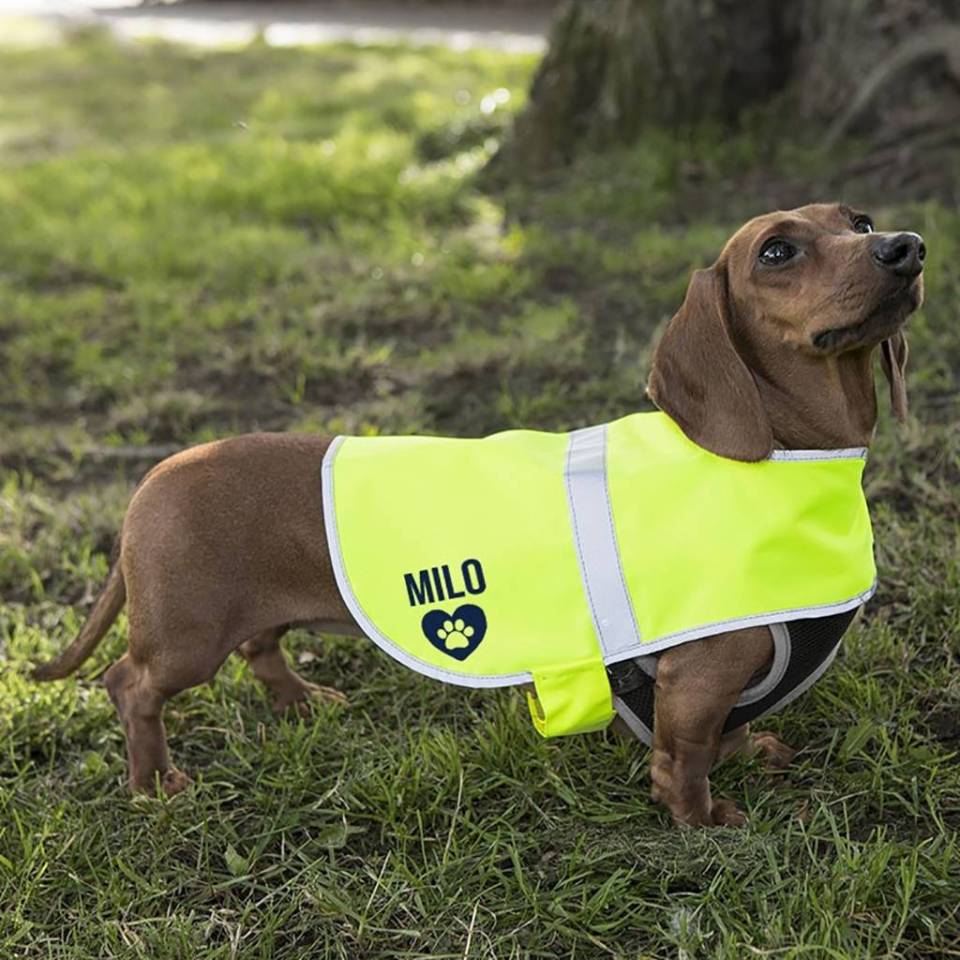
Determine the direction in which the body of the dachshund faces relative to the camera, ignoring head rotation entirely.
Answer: to the viewer's right

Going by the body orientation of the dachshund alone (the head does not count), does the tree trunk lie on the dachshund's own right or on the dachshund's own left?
on the dachshund's own left
